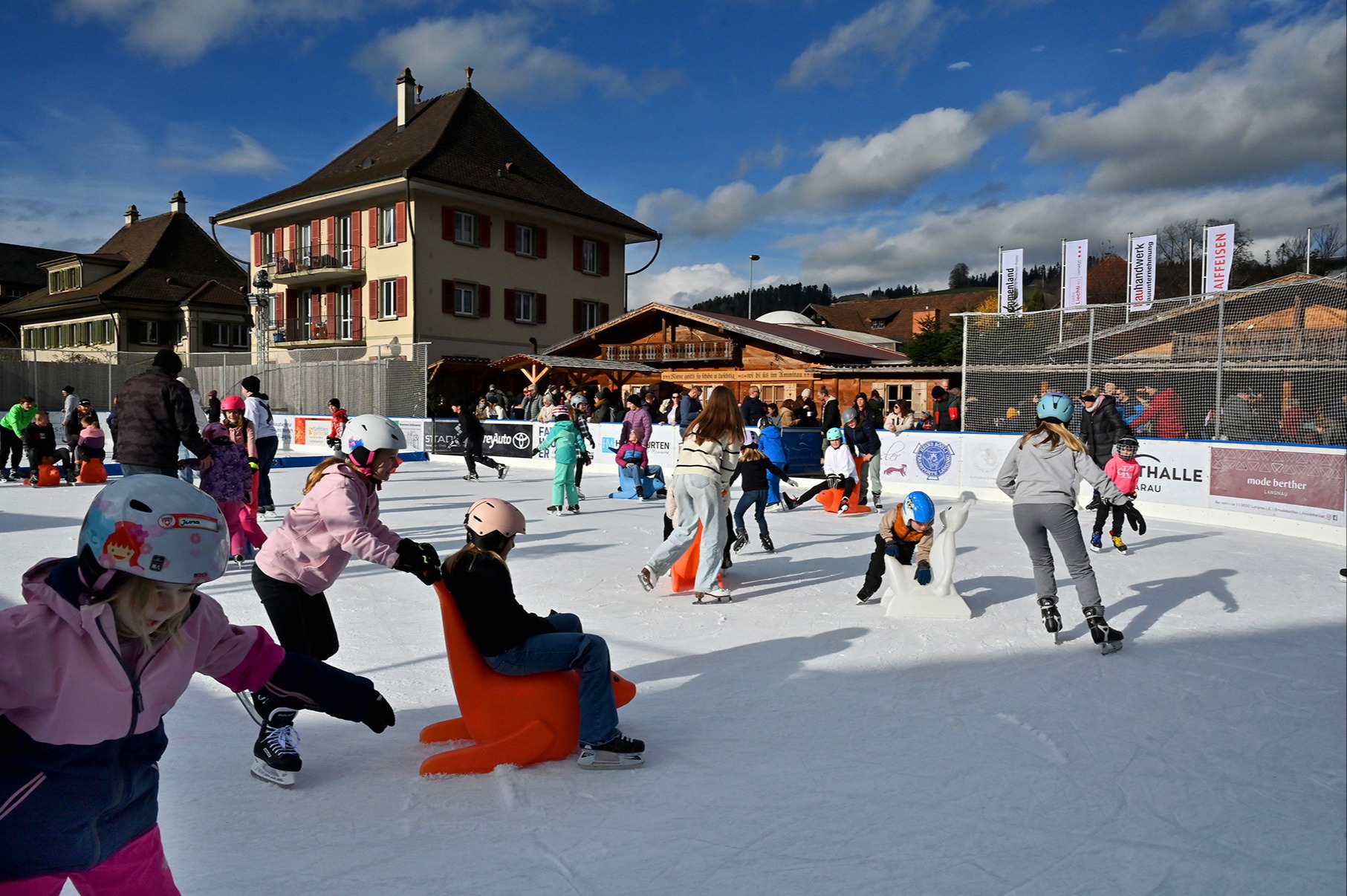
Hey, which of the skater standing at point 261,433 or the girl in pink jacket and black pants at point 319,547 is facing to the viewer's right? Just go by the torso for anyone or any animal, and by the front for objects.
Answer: the girl in pink jacket and black pants

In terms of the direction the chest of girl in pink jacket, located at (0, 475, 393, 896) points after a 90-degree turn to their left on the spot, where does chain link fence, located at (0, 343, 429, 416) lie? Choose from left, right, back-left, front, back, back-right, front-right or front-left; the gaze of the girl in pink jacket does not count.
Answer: front-left

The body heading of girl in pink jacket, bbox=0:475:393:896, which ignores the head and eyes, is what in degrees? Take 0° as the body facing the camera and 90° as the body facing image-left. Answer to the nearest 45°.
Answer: approximately 315°

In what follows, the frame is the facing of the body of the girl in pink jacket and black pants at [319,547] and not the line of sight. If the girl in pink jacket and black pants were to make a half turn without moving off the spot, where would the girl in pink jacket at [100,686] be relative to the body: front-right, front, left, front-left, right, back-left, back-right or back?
left

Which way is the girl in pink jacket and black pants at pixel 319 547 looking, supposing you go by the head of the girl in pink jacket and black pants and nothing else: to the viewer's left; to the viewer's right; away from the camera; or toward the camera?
to the viewer's right

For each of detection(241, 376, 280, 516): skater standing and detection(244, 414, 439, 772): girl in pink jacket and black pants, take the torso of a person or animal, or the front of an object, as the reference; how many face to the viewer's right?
1

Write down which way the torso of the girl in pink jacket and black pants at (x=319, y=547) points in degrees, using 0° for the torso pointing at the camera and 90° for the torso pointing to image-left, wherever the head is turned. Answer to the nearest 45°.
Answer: approximately 270°
